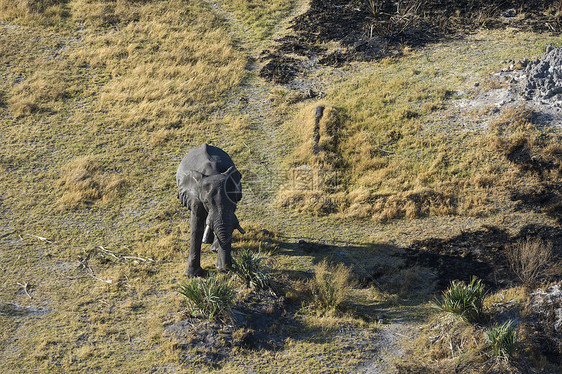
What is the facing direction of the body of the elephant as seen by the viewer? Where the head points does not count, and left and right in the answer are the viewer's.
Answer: facing the viewer

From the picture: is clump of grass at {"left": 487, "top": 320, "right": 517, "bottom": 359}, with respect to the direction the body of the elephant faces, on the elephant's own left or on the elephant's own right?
on the elephant's own left

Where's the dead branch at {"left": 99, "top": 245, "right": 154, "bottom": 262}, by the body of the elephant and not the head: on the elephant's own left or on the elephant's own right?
on the elephant's own right

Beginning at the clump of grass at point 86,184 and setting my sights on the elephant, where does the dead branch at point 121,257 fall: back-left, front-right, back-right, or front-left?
front-right

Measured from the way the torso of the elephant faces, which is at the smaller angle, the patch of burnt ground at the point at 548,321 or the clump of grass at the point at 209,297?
the clump of grass

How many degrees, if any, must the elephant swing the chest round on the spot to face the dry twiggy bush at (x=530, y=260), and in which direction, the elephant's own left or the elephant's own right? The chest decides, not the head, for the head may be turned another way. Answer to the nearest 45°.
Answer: approximately 90° to the elephant's own left

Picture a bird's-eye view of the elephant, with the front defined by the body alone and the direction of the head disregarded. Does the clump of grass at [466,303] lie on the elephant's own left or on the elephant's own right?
on the elephant's own left

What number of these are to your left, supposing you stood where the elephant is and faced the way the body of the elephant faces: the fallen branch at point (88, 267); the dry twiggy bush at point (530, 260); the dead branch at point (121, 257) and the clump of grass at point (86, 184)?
1

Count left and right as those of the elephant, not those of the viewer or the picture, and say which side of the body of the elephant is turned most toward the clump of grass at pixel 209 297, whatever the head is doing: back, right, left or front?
front

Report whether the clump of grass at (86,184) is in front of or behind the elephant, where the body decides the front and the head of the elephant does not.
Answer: behind

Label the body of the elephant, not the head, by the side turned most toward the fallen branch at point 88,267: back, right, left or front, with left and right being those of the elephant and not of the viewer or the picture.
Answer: right

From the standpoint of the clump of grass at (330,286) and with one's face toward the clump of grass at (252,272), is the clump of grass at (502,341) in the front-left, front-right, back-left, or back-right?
back-left
